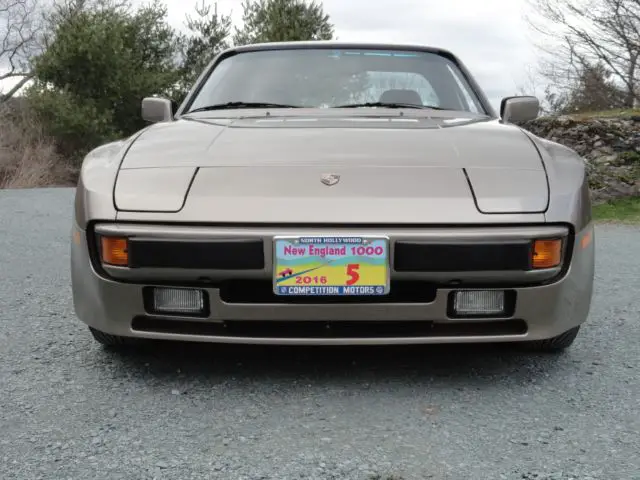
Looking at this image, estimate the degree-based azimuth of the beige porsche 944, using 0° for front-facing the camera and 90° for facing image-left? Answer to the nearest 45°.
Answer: approximately 0°

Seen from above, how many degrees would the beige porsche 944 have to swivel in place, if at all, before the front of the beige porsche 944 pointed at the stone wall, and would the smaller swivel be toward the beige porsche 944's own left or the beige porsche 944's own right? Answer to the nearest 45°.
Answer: approximately 135° to the beige porsche 944's own left
